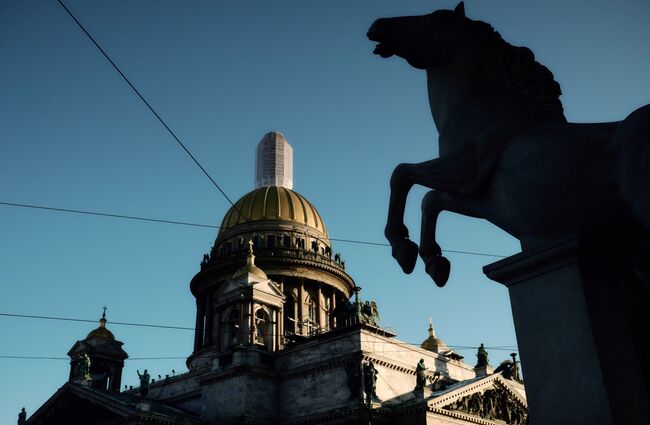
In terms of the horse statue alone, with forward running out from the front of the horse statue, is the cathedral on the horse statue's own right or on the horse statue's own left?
on the horse statue's own right

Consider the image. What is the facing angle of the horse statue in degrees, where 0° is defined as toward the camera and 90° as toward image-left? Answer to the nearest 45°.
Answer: approximately 90°
